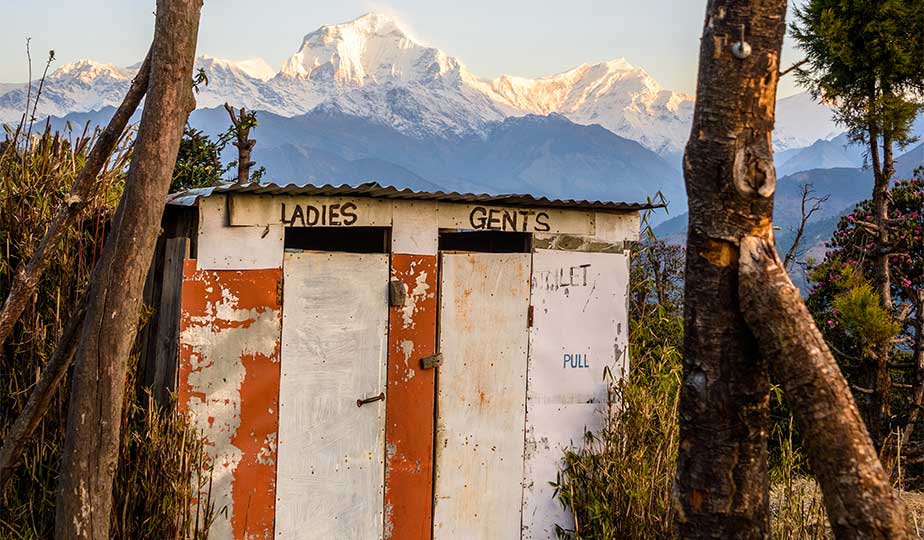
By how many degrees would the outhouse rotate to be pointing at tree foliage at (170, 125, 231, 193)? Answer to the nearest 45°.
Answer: approximately 180°

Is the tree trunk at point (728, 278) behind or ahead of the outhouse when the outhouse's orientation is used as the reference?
ahead

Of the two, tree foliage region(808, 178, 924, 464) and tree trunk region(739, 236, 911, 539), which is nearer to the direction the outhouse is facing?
the tree trunk

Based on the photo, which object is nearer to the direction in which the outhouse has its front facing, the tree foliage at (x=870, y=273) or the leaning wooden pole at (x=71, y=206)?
the leaning wooden pole

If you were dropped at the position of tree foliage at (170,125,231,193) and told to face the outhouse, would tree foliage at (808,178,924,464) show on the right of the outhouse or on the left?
left

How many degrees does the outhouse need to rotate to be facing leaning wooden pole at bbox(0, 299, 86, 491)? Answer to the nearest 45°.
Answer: approximately 45° to its right

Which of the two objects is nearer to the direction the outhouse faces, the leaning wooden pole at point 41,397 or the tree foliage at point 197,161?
the leaning wooden pole

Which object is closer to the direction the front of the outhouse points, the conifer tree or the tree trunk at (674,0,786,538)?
the tree trunk

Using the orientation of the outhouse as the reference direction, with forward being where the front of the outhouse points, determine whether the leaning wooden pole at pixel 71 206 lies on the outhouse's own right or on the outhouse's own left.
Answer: on the outhouse's own right

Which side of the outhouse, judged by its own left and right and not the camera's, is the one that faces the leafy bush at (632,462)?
left

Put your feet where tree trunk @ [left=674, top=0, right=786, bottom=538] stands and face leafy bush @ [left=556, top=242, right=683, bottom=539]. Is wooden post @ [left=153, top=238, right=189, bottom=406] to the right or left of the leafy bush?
left

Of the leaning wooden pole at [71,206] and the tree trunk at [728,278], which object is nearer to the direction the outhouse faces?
the tree trunk

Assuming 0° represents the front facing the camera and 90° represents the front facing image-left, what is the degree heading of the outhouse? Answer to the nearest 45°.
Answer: approximately 0°
